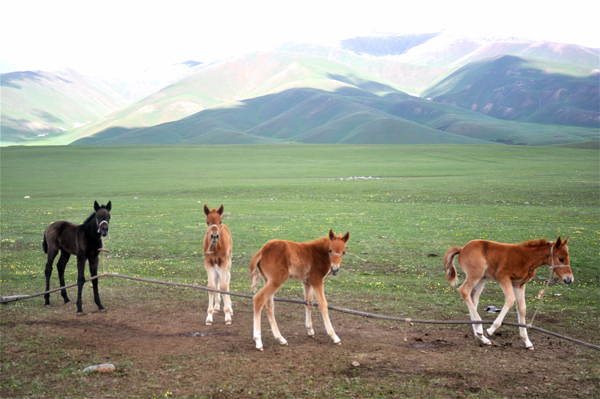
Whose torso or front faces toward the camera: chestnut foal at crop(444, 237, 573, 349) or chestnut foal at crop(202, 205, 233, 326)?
chestnut foal at crop(202, 205, 233, 326)

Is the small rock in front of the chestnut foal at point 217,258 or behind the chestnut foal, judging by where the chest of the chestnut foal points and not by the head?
in front

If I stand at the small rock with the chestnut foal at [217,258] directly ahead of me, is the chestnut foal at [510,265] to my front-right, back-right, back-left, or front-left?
front-right

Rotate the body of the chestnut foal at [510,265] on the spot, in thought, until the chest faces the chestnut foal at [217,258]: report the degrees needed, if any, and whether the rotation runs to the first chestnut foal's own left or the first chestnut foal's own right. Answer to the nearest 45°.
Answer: approximately 180°

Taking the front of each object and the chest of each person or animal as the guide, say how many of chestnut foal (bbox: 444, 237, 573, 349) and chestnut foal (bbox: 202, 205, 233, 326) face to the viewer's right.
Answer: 1

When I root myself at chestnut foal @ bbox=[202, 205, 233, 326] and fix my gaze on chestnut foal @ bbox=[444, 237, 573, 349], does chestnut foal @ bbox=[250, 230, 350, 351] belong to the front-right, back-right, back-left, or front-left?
front-right

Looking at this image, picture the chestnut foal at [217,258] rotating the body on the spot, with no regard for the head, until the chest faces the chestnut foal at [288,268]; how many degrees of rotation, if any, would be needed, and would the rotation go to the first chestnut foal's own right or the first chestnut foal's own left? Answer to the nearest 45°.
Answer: approximately 45° to the first chestnut foal's own left

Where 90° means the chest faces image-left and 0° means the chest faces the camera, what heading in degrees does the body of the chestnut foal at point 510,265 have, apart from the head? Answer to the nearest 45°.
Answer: approximately 270°

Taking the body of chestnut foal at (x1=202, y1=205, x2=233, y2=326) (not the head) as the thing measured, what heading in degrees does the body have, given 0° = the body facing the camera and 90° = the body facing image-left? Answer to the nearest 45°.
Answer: approximately 0°

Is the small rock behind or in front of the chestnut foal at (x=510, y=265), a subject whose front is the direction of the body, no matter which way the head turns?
behind
